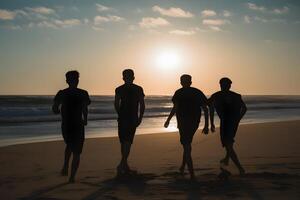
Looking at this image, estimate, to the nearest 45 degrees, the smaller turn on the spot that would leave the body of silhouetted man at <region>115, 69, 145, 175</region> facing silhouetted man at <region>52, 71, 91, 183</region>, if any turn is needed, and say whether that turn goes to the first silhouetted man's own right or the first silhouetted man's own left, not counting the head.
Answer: approximately 45° to the first silhouetted man's own right

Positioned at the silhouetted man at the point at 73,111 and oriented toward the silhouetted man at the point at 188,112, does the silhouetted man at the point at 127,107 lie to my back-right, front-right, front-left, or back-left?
front-left

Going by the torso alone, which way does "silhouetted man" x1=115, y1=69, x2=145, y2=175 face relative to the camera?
toward the camera

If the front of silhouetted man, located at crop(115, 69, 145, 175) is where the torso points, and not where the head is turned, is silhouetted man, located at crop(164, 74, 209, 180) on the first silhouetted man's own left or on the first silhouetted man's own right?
on the first silhouetted man's own left
